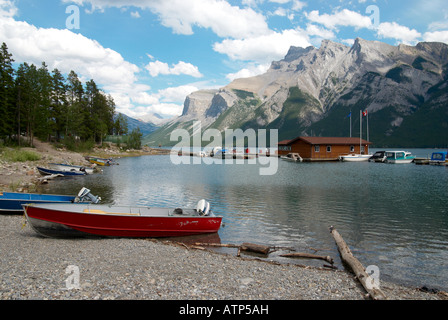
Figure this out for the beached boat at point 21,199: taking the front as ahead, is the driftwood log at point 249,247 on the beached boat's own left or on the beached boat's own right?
on the beached boat's own left

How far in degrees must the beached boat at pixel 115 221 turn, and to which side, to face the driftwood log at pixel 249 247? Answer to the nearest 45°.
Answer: approximately 135° to its left

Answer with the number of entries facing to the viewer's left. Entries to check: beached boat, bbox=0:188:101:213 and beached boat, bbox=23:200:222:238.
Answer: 2

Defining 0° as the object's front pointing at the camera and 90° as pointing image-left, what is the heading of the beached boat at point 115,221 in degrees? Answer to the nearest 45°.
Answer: approximately 90°

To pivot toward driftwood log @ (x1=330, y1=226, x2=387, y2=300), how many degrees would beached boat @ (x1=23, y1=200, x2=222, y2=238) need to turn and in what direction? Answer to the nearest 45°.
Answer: approximately 135° to its left

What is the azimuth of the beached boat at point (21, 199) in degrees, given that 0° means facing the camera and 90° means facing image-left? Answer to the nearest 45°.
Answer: approximately 90°

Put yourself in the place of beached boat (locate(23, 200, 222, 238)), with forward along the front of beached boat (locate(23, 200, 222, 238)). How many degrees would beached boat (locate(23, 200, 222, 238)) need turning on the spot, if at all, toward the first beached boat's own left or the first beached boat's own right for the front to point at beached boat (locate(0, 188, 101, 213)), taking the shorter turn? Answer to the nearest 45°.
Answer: approximately 45° to the first beached boat's own right

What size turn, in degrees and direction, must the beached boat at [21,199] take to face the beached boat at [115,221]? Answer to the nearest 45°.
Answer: approximately 135° to its left
